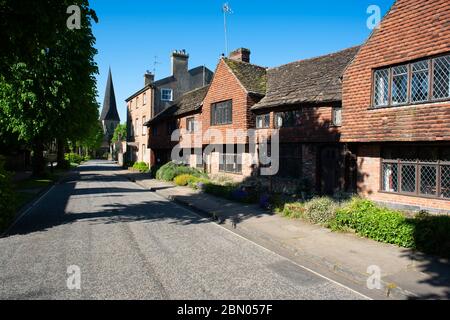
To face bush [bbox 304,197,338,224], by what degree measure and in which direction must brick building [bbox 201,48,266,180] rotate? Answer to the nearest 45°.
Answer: approximately 45° to its left

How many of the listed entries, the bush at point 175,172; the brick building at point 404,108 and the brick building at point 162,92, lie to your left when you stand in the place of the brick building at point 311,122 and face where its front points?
1

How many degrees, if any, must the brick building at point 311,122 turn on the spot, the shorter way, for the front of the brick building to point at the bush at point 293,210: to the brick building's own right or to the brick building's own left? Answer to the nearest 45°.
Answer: approximately 45° to the brick building's own left

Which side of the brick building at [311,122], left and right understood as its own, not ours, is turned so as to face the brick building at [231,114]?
right

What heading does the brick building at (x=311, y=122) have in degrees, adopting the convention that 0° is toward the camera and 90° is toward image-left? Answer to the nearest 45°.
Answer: approximately 45°

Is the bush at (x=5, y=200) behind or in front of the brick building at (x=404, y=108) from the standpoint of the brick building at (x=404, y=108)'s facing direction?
in front

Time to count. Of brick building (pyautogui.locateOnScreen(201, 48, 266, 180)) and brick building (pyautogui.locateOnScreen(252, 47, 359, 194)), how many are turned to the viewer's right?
0

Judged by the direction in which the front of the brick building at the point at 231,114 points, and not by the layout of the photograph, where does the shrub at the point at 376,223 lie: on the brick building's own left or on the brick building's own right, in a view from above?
on the brick building's own left

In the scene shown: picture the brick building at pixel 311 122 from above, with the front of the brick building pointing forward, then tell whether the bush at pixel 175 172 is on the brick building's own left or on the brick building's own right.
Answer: on the brick building's own right

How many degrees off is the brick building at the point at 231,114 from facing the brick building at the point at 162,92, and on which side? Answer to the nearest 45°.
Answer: approximately 90° to its right
